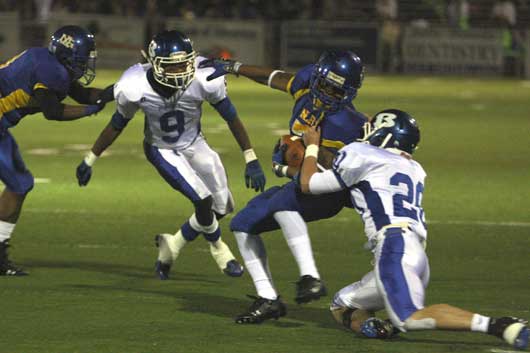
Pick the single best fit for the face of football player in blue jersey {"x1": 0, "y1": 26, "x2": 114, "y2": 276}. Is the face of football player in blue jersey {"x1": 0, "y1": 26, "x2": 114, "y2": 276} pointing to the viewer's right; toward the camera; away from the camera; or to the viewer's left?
to the viewer's right

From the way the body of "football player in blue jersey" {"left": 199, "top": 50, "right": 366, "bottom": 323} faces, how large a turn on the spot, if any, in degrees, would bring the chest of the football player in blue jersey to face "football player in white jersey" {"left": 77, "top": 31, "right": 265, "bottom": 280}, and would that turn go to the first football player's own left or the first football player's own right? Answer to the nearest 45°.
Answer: approximately 90° to the first football player's own right

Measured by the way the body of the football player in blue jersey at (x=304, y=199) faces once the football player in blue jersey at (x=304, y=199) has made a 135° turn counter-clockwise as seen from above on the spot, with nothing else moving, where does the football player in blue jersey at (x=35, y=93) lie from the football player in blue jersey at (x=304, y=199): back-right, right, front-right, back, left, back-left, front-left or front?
back-left

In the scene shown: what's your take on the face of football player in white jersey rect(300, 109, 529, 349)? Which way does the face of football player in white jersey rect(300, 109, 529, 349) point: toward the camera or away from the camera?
away from the camera

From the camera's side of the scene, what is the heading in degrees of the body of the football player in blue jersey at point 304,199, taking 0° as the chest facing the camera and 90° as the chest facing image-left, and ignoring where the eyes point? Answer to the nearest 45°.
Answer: approximately 45°

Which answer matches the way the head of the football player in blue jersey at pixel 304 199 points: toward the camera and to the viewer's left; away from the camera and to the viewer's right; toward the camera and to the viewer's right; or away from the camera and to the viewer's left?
toward the camera and to the viewer's left
